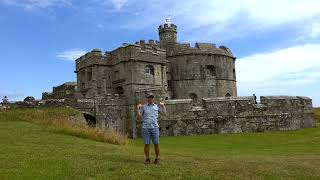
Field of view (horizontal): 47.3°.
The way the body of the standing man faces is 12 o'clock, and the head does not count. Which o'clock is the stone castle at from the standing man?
The stone castle is roughly at 6 o'clock from the standing man.

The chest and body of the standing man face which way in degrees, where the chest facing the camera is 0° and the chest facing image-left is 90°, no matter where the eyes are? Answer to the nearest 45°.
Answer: approximately 0°

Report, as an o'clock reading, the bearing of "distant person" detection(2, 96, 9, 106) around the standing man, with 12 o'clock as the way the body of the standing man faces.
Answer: The distant person is roughly at 5 o'clock from the standing man.
